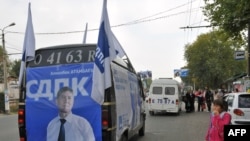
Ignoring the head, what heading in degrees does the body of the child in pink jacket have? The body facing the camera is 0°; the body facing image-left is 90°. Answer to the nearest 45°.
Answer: approximately 45°

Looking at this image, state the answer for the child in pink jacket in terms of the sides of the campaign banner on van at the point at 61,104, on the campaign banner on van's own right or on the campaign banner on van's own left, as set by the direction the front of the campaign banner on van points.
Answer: on the campaign banner on van's own left

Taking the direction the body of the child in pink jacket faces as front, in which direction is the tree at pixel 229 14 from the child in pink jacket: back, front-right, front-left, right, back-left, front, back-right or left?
back-right

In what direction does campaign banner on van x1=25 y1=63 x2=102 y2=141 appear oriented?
toward the camera
